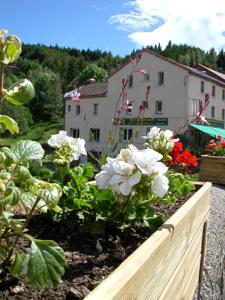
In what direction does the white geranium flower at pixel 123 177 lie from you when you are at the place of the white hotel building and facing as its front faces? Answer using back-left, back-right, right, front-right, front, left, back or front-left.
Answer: front-right

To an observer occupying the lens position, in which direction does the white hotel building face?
facing the viewer and to the right of the viewer

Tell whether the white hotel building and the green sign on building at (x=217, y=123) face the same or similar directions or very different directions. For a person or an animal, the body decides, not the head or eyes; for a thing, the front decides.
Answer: same or similar directions

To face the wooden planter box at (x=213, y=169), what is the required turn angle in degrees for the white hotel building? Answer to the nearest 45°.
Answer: approximately 45° to its right

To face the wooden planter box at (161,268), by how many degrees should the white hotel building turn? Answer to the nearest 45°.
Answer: approximately 45° to its right

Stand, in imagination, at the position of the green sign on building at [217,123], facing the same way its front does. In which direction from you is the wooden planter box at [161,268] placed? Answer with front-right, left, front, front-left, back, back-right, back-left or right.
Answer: front-right

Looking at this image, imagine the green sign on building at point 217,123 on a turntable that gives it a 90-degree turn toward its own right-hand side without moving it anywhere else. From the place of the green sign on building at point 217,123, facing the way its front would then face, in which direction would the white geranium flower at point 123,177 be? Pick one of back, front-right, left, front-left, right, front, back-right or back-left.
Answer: front-left
